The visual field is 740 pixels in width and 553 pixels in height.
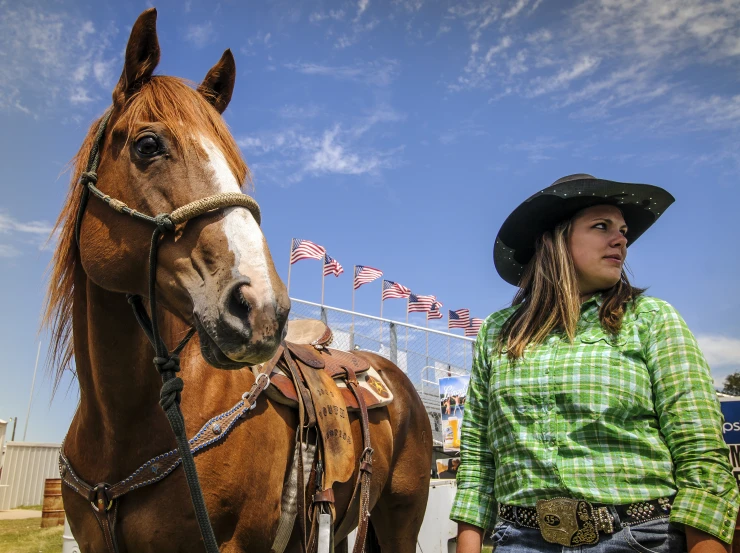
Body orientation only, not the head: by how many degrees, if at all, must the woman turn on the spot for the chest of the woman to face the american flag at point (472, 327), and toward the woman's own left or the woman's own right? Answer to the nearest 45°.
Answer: approximately 180°

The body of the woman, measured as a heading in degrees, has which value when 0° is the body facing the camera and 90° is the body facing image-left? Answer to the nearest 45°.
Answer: approximately 0°

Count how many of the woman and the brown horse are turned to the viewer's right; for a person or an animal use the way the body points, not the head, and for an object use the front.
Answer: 0

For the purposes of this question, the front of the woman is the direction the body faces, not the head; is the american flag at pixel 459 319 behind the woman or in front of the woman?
behind

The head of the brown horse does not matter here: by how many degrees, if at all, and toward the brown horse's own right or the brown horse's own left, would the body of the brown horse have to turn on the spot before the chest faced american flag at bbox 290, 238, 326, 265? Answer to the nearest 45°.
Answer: approximately 135° to the brown horse's own right

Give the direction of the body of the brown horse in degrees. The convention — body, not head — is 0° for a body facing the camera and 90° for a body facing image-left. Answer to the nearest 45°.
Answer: approximately 45°
